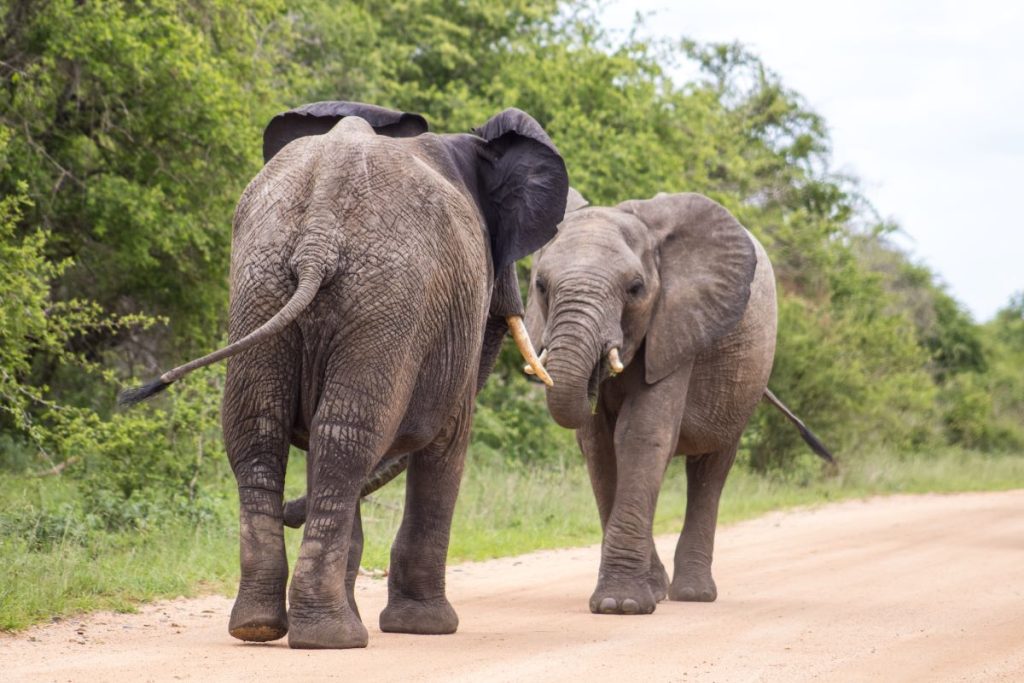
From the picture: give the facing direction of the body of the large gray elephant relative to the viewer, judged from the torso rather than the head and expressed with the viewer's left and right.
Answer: facing away from the viewer and to the right of the viewer

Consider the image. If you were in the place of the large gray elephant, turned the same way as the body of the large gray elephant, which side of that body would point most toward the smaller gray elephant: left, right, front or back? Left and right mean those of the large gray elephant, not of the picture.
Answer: front

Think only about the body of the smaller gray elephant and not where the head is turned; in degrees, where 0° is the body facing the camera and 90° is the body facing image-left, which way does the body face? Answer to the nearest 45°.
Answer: approximately 45°

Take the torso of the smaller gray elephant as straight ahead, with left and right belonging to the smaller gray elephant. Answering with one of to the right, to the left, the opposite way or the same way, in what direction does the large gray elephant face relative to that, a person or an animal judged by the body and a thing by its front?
the opposite way

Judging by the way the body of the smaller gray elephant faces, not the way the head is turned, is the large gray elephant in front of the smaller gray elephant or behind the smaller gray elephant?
in front
